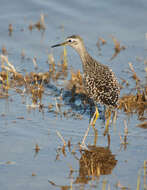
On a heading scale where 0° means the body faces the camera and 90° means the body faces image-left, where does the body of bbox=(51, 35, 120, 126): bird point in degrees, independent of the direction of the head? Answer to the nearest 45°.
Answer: approximately 135°
